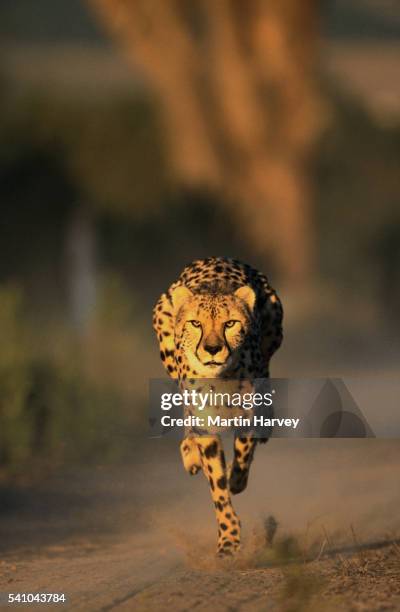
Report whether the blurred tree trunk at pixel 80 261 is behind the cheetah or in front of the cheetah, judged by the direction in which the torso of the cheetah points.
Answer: behind

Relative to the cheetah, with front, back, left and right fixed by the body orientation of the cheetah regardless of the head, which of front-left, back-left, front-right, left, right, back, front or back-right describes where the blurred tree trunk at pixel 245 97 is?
back

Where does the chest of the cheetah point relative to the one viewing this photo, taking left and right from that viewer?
facing the viewer
